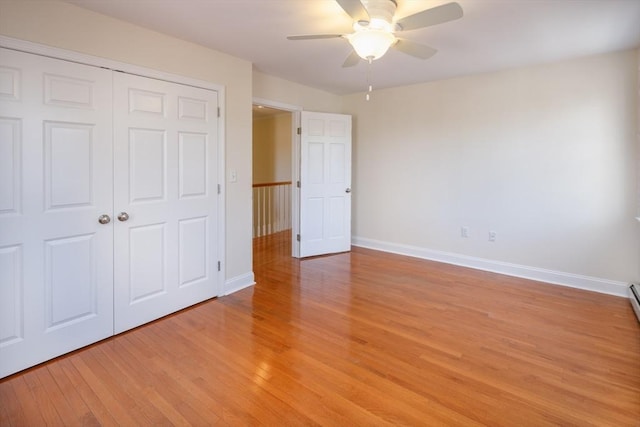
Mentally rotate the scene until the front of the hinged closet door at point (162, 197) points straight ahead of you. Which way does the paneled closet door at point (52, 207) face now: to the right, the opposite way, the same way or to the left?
the same way

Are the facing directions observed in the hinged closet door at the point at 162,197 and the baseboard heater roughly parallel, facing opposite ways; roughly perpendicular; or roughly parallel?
roughly parallel, facing opposite ways

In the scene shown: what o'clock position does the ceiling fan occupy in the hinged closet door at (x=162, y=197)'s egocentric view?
The ceiling fan is roughly at 12 o'clock from the hinged closet door.

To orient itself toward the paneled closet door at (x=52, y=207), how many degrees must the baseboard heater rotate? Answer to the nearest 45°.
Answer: approximately 45° to its left

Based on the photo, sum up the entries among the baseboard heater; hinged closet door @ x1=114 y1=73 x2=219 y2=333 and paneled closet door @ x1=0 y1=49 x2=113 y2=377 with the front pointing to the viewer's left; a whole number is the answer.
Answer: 1

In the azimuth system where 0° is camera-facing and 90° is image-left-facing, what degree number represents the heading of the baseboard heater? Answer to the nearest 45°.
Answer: approximately 90°

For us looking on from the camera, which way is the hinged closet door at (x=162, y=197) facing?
facing the viewer and to the right of the viewer

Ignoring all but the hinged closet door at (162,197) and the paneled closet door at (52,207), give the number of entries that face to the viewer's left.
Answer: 0

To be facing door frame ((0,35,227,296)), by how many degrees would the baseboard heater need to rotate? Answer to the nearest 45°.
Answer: approximately 45° to its left

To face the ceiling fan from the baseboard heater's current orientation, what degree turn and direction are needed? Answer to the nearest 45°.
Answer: approximately 45° to its left

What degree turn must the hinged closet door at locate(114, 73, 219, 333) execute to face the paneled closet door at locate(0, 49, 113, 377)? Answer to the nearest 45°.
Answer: approximately 90° to its right

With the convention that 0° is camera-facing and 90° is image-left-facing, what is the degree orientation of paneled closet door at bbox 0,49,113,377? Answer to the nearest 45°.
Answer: approximately 315°

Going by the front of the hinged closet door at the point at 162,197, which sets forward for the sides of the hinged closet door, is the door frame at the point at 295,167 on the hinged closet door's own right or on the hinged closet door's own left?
on the hinged closet door's own left
